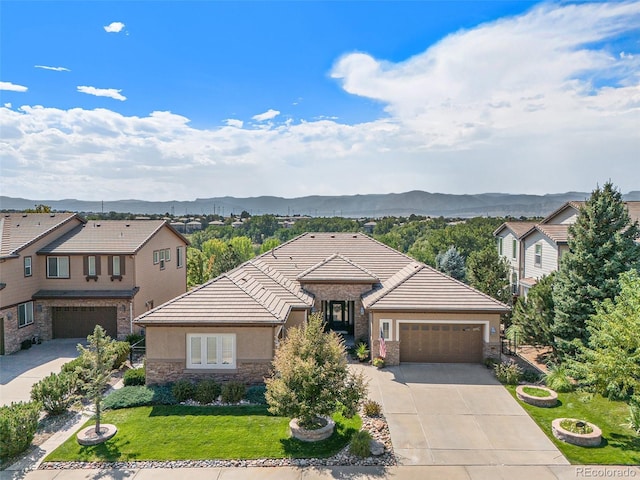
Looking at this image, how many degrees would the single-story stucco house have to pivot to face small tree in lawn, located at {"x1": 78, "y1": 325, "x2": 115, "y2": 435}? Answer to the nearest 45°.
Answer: approximately 45° to its right

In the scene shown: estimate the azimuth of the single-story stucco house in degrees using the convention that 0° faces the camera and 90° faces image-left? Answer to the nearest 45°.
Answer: approximately 0°

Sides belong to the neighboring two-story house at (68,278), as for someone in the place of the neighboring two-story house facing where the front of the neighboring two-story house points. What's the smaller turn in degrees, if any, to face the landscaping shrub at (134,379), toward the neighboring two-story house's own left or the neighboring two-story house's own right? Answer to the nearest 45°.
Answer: approximately 45° to the neighboring two-story house's own left

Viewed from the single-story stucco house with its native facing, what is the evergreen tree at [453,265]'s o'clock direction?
The evergreen tree is roughly at 7 o'clock from the single-story stucco house.

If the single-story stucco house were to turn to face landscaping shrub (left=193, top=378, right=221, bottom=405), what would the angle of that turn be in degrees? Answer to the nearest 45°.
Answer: approximately 45° to its right

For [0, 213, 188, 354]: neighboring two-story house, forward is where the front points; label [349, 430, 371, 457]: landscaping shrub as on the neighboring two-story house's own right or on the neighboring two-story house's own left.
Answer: on the neighboring two-story house's own left

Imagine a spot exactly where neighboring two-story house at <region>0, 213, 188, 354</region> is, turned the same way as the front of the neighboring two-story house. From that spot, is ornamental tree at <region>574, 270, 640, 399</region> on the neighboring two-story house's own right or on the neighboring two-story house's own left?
on the neighboring two-story house's own left

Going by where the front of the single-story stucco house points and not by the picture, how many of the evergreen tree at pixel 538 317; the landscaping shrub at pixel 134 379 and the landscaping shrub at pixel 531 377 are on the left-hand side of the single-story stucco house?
2

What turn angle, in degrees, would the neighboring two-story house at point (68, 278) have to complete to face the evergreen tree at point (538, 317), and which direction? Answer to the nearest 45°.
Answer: approximately 90° to its left
